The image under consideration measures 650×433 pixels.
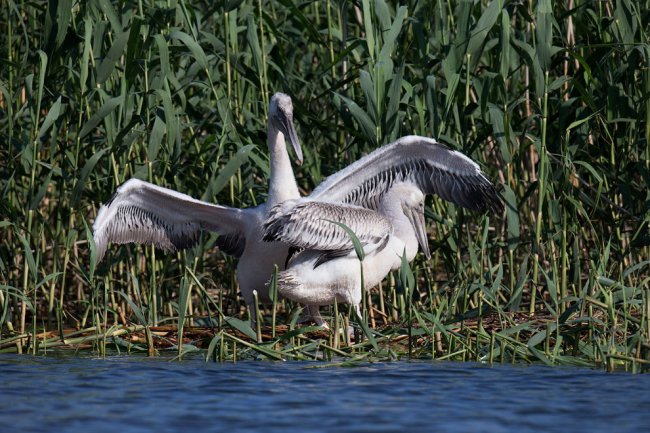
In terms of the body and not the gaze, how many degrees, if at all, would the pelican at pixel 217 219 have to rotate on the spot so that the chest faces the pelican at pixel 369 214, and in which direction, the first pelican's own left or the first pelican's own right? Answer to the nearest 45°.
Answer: approximately 45° to the first pelican's own left

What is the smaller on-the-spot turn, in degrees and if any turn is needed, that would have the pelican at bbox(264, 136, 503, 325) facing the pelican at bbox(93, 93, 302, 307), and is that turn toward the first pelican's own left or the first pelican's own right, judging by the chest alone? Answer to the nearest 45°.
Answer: approximately 180°

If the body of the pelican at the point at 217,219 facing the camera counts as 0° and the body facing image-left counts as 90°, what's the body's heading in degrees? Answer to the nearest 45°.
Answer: approximately 315°

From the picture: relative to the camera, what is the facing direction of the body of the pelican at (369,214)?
to the viewer's right
